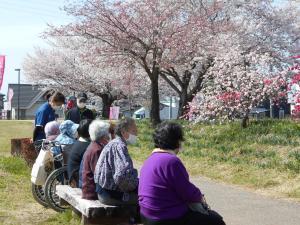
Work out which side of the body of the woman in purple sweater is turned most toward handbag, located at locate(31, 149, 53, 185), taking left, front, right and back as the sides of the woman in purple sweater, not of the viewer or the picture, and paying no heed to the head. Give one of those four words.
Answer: left

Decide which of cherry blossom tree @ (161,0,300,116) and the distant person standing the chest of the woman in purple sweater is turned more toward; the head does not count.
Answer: the cherry blossom tree

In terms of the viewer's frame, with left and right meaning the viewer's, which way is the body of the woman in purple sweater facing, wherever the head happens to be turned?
facing away from the viewer and to the right of the viewer

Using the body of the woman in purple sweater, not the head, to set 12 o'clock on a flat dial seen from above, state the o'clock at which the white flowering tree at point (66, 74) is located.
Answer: The white flowering tree is roughly at 10 o'clock from the woman in purple sweater.

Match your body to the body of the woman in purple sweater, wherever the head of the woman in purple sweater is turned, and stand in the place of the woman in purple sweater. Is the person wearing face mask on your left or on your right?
on your left

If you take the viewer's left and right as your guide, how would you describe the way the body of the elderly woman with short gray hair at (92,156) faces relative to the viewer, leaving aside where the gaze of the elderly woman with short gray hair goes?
facing away from the viewer and to the right of the viewer
